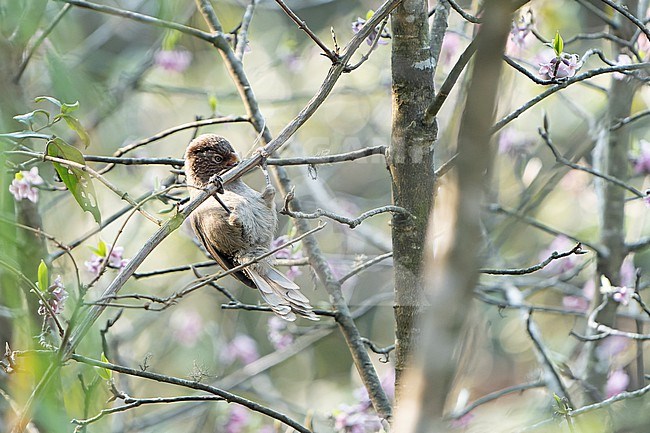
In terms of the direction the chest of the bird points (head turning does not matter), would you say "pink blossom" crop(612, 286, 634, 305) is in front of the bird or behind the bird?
in front

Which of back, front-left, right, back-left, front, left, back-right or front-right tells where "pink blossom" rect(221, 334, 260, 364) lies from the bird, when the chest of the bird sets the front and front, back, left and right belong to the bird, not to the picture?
back-left

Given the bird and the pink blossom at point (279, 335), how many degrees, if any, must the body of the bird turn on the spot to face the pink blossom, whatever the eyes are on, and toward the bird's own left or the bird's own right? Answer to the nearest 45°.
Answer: approximately 135° to the bird's own left

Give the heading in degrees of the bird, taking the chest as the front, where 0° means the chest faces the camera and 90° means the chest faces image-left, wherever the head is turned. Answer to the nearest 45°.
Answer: approximately 315°

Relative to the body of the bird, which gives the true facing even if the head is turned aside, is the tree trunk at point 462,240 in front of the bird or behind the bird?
in front

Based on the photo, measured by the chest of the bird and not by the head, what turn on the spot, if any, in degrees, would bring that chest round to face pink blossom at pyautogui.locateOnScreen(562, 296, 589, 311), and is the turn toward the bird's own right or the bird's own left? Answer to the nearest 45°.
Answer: approximately 90° to the bird's own left
